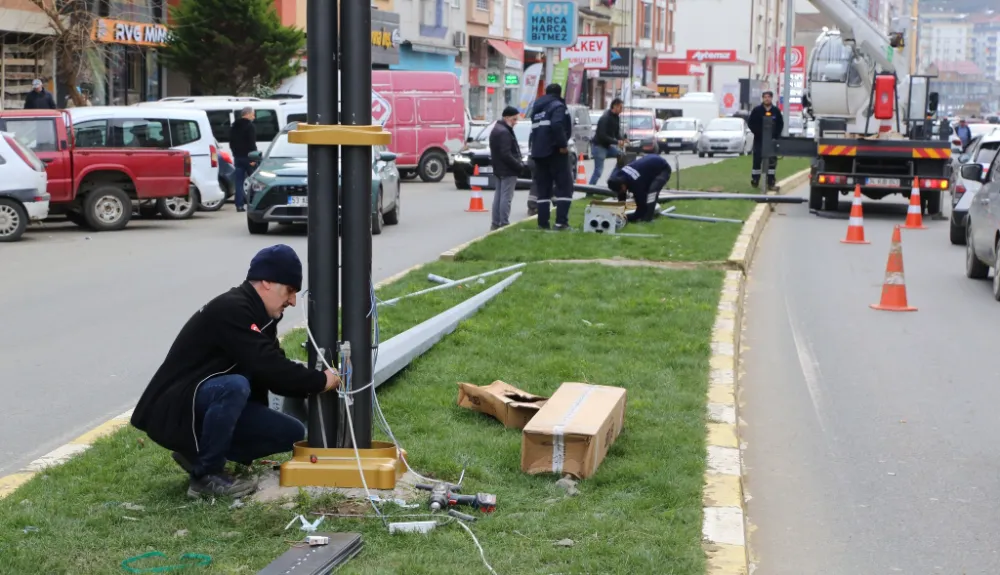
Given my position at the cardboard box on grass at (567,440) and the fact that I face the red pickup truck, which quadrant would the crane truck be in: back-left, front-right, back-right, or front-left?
front-right

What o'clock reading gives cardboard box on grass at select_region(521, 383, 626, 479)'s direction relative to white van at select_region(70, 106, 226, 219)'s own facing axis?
The cardboard box on grass is roughly at 9 o'clock from the white van.

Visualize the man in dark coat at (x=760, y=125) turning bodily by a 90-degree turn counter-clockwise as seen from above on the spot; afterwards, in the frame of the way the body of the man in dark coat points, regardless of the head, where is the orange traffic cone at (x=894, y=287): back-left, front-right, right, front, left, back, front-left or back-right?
right

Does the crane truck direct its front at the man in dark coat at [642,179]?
no

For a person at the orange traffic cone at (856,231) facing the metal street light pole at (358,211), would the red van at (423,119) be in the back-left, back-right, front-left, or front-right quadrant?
back-right

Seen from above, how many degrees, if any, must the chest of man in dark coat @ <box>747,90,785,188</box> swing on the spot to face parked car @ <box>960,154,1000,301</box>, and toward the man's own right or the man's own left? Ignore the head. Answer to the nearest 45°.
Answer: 0° — they already face it

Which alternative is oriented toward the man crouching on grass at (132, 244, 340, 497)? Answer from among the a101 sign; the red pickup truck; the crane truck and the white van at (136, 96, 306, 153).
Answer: the a101 sign

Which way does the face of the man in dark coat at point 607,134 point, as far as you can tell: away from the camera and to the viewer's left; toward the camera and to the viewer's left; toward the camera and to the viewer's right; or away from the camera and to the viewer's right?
toward the camera and to the viewer's right

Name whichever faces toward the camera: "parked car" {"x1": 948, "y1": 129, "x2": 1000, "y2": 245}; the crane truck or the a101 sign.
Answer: the a101 sign

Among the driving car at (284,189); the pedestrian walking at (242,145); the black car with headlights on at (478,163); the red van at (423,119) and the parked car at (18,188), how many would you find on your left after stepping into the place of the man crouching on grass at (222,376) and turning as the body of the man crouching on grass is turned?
5

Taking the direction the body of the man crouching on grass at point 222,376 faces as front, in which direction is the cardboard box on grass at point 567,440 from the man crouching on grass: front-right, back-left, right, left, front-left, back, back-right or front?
front

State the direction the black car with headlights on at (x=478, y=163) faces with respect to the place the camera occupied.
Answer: facing the viewer and to the left of the viewer

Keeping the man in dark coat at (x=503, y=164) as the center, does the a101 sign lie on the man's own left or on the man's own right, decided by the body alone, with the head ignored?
on the man's own left

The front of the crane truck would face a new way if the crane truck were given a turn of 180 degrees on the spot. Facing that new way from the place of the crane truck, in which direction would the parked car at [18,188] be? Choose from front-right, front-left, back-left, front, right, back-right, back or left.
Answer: front-right

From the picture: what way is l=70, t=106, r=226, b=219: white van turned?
to the viewer's left

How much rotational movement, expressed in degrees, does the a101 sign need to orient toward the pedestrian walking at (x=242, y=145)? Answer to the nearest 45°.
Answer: approximately 45° to its right

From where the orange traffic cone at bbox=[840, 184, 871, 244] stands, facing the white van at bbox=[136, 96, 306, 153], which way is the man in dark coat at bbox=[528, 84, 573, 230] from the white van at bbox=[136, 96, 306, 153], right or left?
left

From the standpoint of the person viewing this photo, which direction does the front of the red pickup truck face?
facing to the left of the viewer

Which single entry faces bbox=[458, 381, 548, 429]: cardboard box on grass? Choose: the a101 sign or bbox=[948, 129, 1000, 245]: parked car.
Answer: the a101 sign
